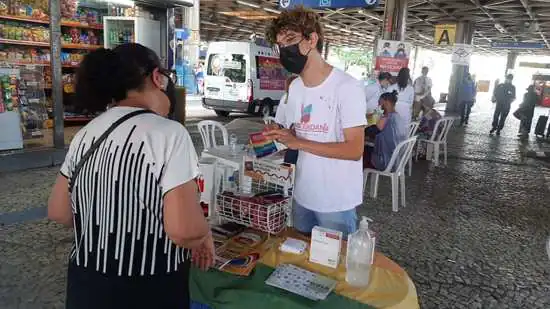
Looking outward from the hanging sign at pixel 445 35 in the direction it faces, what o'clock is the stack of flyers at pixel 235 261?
The stack of flyers is roughly at 12 o'clock from the hanging sign.

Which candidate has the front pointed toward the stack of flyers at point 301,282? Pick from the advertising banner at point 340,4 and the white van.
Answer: the advertising banner

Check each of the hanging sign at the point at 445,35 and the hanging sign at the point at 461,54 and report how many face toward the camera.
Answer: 2

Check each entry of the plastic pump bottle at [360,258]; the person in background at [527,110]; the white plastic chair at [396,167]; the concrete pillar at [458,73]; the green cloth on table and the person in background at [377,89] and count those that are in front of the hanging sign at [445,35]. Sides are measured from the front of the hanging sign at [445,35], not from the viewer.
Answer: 4

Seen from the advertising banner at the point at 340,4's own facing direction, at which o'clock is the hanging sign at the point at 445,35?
The hanging sign is roughly at 7 o'clock from the advertising banner.

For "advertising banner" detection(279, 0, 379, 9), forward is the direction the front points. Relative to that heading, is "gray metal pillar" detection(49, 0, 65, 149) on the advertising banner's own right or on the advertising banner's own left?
on the advertising banner's own right

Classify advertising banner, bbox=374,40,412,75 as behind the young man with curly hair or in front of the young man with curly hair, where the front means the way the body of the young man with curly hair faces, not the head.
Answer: behind

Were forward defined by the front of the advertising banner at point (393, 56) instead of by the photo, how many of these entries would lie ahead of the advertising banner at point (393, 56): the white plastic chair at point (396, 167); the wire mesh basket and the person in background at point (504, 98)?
2

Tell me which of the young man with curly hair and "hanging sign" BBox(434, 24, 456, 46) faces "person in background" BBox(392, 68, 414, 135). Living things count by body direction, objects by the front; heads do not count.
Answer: the hanging sign

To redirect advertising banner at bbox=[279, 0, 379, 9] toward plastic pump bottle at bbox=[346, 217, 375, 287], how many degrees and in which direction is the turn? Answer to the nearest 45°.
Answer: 0° — it already faces it

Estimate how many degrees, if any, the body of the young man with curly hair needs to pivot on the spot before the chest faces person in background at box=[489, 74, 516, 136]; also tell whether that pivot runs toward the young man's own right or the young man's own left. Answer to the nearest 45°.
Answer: approximately 180°

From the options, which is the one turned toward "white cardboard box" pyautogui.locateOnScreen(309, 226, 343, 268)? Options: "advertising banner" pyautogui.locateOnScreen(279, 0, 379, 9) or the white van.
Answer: the advertising banner

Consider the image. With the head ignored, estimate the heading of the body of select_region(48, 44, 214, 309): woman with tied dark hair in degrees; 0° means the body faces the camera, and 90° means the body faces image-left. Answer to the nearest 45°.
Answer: approximately 225°
